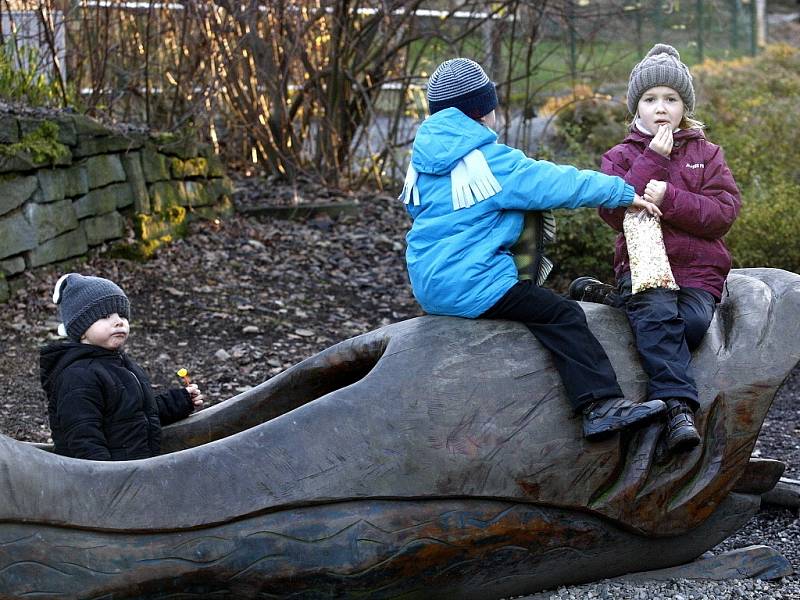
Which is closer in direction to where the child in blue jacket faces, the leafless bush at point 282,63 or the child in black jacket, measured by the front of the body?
the leafless bush

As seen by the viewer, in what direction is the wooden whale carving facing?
to the viewer's right

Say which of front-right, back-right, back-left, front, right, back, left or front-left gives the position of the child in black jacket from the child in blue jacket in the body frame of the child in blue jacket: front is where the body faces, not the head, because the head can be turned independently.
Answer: back-left

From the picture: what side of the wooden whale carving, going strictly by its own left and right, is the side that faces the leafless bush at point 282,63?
left

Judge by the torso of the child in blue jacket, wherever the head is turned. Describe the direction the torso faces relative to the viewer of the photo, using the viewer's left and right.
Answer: facing away from the viewer and to the right of the viewer

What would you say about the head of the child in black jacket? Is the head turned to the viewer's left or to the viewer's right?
to the viewer's right

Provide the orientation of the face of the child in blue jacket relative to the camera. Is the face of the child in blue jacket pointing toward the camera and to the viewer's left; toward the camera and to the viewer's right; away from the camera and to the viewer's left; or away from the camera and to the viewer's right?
away from the camera and to the viewer's right
